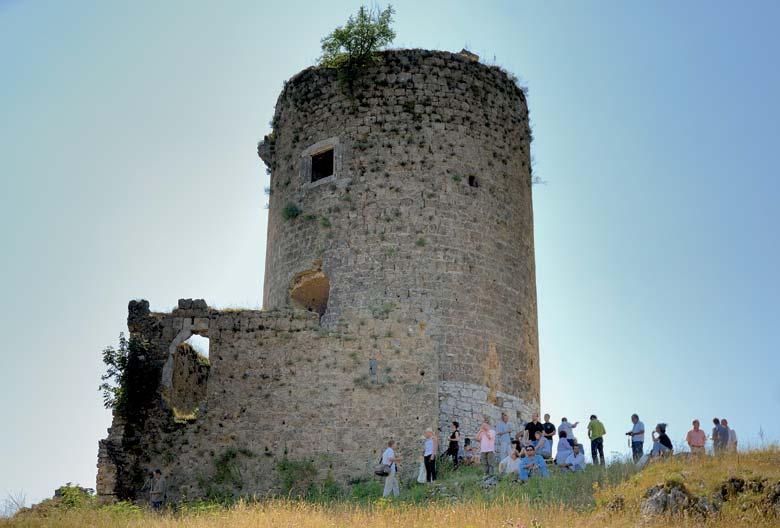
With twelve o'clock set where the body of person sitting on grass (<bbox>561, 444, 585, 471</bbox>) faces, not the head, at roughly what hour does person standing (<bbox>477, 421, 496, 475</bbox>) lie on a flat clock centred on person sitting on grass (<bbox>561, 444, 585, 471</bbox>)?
person standing (<bbox>477, 421, 496, 475</bbox>) is roughly at 2 o'clock from person sitting on grass (<bbox>561, 444, 585, 471</bbox>).

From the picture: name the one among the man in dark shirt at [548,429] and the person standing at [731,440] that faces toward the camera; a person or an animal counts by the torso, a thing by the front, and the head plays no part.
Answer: the man in dark shirt

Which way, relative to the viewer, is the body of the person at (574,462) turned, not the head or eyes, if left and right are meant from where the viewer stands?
facing the viewer and to the left of the viewer

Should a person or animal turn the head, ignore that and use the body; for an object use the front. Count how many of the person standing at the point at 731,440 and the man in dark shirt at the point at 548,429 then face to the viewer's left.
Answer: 1

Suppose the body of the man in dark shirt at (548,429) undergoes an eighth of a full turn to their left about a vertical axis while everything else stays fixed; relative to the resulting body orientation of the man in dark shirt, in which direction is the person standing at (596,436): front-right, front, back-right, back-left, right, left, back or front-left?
front-left

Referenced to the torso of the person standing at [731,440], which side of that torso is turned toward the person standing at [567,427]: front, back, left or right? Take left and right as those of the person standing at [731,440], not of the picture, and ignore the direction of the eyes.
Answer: front

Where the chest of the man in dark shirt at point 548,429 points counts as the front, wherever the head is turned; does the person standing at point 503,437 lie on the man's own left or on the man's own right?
on the man's own right

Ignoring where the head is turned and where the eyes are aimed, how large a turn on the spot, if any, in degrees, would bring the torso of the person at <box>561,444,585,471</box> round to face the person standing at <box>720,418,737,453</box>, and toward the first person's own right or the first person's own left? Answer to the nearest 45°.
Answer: approximately 135° to the first person's own left

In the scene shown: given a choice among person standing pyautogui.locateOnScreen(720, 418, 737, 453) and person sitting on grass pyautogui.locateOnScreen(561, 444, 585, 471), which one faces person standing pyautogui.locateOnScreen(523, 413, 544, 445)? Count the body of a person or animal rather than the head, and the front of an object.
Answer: person standing pyautogui.locateOnScreen(720, 418, 737, 453)

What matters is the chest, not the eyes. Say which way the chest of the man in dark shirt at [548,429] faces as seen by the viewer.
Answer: toward the camera

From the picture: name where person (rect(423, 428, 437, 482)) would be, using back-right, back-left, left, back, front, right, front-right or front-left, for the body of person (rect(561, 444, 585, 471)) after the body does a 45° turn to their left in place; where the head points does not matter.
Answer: right

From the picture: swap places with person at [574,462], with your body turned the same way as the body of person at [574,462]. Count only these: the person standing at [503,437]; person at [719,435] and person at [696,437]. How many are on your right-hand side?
1

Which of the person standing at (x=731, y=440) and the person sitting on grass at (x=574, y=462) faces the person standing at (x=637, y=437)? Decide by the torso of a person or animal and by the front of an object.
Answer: the person standing at (x=731, y=440)

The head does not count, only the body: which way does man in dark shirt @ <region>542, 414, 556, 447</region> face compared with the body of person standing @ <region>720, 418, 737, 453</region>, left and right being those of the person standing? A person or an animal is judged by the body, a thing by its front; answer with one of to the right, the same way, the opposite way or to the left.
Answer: to the left

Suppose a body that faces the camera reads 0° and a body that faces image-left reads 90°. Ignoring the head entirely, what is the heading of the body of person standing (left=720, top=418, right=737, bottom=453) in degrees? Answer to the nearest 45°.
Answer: approximately 90°
